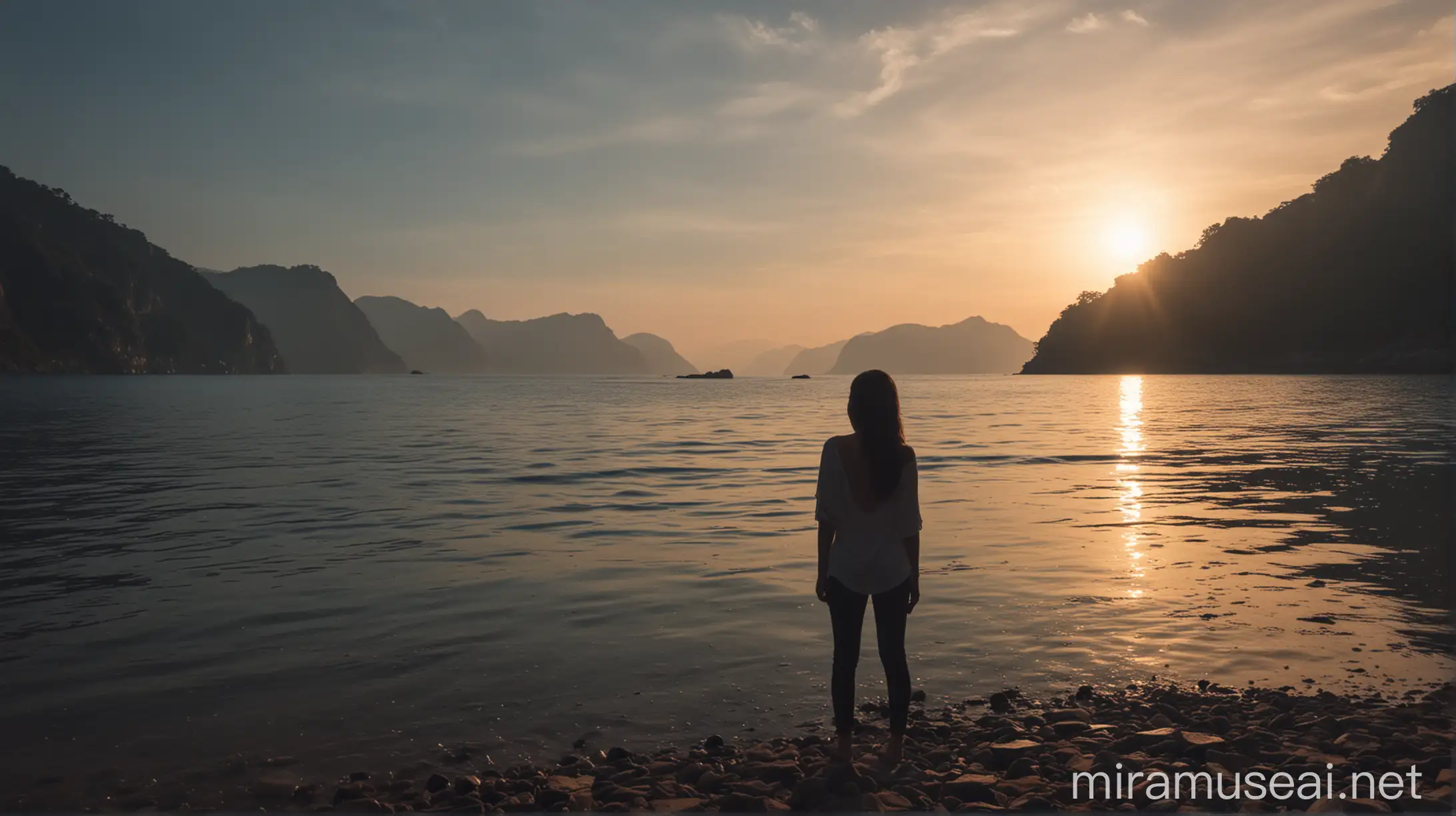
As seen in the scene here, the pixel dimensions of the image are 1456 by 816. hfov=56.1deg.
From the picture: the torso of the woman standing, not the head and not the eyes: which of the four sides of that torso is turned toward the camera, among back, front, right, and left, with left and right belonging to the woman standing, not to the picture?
back

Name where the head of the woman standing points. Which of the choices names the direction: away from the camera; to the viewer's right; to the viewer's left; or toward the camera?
away from the camera
